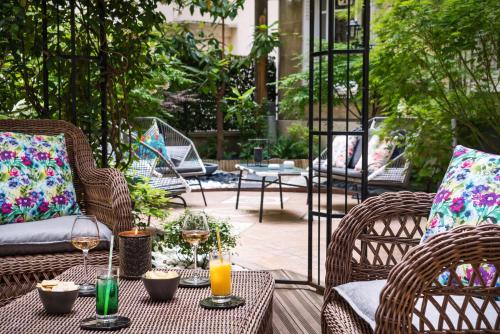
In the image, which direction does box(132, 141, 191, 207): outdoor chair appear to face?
to the viewer's right

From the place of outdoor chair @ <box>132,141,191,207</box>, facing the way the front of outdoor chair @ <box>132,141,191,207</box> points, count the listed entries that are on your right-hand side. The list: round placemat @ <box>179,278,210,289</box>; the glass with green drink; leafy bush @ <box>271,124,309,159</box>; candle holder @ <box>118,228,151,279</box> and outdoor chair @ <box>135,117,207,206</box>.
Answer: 3

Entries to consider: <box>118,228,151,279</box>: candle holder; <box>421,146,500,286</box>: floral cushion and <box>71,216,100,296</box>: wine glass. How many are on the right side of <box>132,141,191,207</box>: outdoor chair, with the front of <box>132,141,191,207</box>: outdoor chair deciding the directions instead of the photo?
3

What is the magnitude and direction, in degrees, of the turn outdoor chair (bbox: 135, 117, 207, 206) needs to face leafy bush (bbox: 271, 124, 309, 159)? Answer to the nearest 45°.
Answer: approximately 90° to its left

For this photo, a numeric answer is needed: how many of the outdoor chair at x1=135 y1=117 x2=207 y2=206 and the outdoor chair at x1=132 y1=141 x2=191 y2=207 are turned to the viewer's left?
0

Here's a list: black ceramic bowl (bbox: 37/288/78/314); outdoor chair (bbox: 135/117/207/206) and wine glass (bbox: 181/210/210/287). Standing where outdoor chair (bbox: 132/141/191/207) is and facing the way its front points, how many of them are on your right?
2

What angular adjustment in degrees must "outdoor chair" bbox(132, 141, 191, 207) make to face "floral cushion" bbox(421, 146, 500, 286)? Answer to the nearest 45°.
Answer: approximately 90° to its right

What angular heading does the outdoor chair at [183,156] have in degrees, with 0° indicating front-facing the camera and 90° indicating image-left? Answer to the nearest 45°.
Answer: approximately 315°

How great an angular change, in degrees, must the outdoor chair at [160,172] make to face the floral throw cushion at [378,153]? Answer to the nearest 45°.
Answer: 0° — it already faces it

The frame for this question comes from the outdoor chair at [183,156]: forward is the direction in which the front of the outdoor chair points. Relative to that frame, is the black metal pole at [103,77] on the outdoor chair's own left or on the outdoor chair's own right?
on the outdoor chair's own right

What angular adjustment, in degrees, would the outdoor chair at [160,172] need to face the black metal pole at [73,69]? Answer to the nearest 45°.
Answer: approximately 90° to its right

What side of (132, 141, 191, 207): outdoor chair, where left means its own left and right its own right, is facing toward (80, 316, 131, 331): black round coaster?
right

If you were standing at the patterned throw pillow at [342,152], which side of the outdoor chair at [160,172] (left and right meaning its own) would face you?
front

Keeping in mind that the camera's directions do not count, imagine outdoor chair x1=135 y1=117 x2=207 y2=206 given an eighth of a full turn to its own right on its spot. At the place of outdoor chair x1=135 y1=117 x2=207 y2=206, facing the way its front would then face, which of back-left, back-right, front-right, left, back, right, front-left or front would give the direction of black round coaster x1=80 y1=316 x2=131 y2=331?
front

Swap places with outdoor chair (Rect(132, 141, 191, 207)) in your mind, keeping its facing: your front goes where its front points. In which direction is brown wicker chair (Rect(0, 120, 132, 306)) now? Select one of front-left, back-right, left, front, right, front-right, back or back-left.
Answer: right

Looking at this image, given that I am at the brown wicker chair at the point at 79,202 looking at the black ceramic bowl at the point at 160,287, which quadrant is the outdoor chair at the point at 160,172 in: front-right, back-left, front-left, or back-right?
back-left

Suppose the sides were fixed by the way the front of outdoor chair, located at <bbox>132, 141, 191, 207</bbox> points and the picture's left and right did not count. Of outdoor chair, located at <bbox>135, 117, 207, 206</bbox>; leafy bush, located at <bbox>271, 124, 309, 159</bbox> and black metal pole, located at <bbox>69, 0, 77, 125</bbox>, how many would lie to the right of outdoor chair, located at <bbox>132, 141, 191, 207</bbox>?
1
